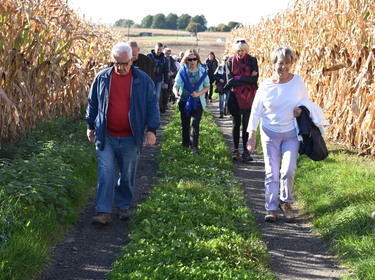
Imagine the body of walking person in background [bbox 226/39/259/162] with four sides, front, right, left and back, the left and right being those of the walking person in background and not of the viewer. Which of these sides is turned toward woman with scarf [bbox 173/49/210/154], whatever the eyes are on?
right

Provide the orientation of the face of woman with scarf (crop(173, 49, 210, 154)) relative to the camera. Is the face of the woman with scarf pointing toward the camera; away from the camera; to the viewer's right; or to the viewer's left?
toward the camera

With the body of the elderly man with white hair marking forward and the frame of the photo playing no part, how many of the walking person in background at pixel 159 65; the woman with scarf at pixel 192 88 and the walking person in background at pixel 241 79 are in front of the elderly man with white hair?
0

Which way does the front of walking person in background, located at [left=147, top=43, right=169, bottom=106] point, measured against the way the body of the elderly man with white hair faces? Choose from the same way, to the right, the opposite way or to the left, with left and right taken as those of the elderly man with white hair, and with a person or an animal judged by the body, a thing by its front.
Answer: the same way

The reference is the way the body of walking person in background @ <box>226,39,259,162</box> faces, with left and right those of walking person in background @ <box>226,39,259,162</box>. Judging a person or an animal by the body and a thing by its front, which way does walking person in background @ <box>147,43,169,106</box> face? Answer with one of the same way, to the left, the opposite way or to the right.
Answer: the same way

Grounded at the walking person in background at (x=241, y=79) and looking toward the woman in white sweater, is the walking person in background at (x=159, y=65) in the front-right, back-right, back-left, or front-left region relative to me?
back-right

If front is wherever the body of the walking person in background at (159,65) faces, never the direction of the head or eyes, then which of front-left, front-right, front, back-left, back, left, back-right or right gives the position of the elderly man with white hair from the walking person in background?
front

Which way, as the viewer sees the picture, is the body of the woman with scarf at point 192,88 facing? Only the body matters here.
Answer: toward the camera

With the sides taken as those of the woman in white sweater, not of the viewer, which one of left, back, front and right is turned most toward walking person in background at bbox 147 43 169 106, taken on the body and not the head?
back

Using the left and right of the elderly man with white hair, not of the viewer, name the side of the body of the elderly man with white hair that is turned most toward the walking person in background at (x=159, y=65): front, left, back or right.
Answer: back

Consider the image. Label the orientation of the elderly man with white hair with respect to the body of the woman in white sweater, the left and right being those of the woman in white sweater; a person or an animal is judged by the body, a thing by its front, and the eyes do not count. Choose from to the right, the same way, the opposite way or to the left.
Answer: the same way

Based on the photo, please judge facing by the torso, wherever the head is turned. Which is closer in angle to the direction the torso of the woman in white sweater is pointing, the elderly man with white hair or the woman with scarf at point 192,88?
the elderly man with white hair

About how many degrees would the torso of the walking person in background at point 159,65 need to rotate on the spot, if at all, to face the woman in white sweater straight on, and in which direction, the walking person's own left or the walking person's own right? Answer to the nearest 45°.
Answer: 0° — they already face them

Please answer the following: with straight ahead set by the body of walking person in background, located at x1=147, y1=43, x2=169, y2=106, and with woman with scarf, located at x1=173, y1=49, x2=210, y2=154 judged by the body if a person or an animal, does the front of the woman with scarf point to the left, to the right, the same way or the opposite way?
the same way

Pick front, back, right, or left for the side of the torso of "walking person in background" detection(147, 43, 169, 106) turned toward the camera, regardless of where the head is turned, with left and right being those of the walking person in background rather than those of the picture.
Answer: front

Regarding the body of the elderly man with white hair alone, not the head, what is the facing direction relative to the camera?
toward the camera

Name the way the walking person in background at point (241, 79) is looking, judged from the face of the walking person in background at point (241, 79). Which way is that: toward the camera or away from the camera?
toward the camera

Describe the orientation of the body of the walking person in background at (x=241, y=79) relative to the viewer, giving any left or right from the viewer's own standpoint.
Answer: facing the viewer
